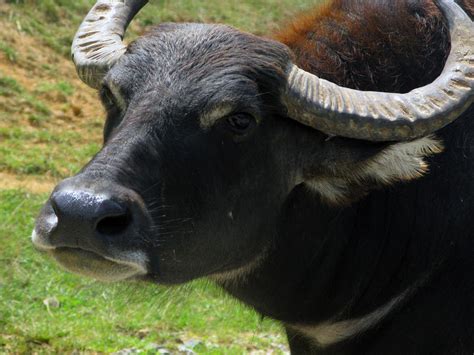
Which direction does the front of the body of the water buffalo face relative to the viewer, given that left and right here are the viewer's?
facing the viewer and to the left of the viewer
